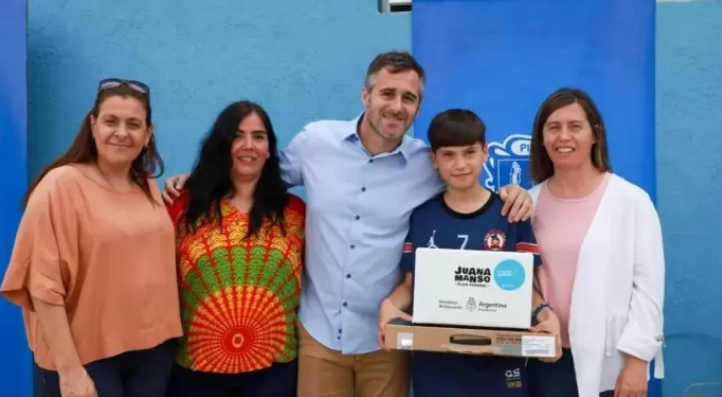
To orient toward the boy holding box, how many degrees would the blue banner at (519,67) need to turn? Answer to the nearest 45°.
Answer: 0° — it already faces them

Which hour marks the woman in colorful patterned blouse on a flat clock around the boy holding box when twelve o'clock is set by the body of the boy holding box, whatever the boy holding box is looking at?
The woman in colorful patterned blouse is roughly at 3 o'clock from the boy holding box.

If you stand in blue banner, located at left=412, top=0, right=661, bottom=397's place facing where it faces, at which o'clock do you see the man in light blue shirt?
The man in light blue shirt is roughly at 1 o'clock from the blue banner.

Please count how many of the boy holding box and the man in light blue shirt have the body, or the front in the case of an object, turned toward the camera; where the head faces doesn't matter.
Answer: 2
